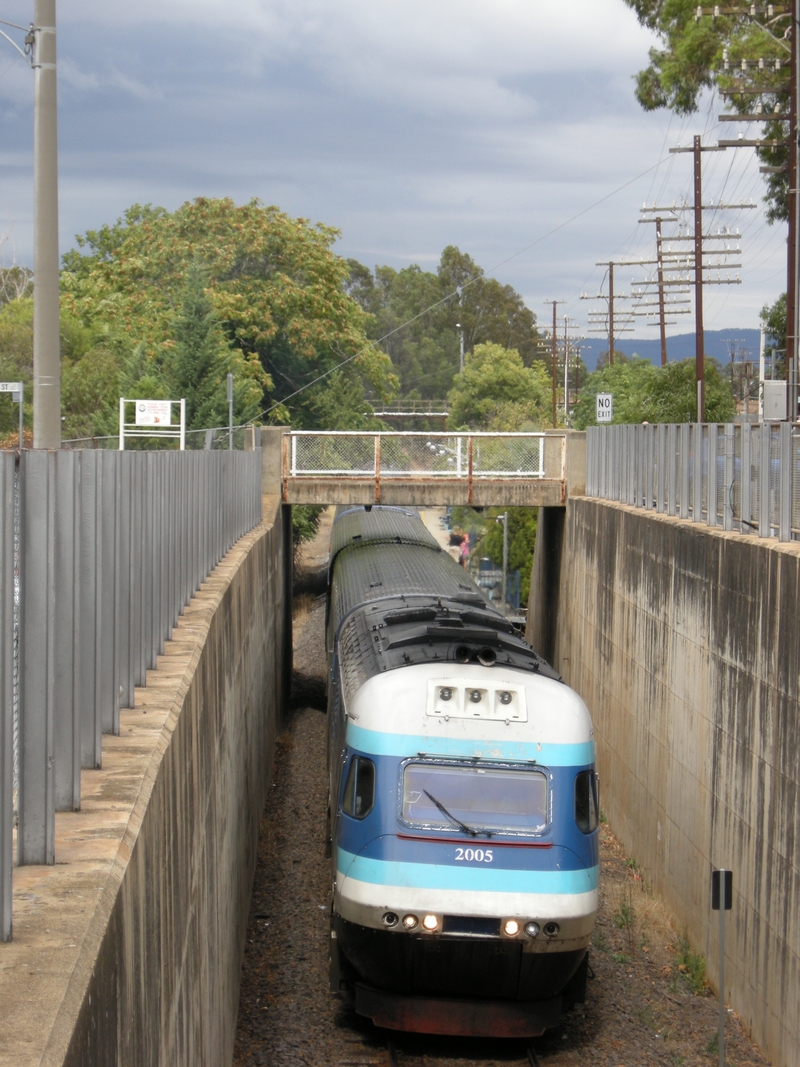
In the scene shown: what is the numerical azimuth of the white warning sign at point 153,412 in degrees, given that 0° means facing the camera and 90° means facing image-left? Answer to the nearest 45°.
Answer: approximately 0°

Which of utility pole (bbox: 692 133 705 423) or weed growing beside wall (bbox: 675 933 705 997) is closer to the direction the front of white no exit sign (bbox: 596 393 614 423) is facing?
the weed growing beside wall

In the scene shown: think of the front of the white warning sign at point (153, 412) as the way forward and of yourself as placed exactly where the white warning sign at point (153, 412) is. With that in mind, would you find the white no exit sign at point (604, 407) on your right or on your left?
on your left

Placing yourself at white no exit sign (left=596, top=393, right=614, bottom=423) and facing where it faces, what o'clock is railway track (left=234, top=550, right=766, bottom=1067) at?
The railway track is roughly at 12 o'clock from the white no exit sign.

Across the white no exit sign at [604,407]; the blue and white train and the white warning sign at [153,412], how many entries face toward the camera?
3

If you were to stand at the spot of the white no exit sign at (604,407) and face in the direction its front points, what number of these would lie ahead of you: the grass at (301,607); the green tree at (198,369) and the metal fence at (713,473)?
1

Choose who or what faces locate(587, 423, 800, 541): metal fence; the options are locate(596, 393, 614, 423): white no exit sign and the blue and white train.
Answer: the white no exit sign

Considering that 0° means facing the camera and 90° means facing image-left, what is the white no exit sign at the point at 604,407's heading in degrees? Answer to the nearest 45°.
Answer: approximately 0°

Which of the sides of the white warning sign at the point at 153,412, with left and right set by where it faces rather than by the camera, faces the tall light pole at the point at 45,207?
front

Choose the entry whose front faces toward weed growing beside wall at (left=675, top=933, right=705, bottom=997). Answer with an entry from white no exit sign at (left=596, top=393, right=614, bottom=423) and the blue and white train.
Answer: the white no exit sign

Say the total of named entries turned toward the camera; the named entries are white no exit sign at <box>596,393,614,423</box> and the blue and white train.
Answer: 2

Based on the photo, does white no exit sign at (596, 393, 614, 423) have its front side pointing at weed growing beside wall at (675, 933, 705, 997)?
yes

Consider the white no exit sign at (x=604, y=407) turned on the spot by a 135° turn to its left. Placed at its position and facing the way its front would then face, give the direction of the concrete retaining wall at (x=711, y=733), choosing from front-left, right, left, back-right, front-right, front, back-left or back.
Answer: back-right
